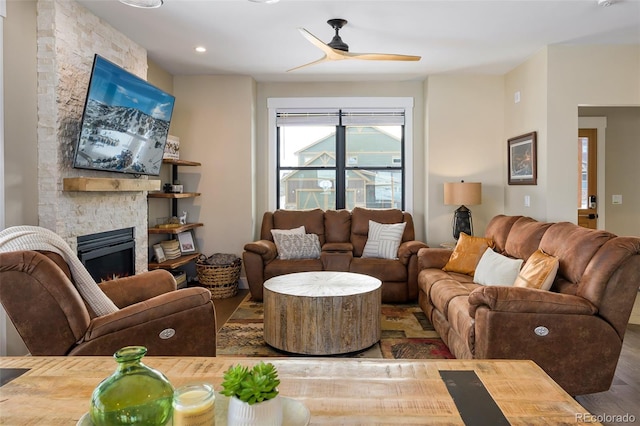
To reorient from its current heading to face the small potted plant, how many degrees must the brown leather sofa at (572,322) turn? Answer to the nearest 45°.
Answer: approximately 45° to its left

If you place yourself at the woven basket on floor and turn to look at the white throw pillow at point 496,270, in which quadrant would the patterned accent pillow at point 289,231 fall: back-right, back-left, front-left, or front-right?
front-left

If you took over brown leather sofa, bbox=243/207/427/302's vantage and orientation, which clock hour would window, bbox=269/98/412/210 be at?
The window is roughly at 6 o'clock from the brown leather sofa.

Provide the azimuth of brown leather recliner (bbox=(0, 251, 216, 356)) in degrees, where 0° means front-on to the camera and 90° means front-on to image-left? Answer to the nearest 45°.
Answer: approximately 270°

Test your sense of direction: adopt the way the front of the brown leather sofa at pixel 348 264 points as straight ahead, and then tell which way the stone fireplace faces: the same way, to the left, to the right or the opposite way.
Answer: to the left

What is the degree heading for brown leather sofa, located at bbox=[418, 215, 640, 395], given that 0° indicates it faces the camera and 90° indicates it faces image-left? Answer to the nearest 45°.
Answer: approximately 45°

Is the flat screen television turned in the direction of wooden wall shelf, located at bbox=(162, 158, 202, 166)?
no

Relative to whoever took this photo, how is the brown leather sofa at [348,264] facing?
facing the viewer

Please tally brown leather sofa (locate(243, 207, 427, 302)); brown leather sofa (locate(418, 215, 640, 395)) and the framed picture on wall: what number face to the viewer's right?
0

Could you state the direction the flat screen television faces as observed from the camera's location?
facing the viewer and to the right of the viewer

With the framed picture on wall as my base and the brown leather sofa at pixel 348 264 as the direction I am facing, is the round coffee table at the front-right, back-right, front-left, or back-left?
front-left

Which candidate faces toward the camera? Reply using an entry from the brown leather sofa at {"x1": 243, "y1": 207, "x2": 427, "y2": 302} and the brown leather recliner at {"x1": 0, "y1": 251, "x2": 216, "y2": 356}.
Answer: the brown leather sofa

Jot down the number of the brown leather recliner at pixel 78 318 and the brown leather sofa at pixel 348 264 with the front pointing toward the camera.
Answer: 1

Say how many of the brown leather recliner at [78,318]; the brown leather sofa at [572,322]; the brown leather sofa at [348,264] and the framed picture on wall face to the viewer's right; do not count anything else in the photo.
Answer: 1

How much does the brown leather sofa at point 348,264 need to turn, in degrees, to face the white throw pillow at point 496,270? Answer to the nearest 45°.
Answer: approximately 45° to its left

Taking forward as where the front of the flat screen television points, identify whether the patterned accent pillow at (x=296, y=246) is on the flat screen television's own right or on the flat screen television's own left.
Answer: on the flat screen television's own left

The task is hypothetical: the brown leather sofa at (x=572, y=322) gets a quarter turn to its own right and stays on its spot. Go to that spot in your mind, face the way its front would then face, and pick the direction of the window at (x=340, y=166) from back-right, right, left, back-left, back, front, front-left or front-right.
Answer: front
